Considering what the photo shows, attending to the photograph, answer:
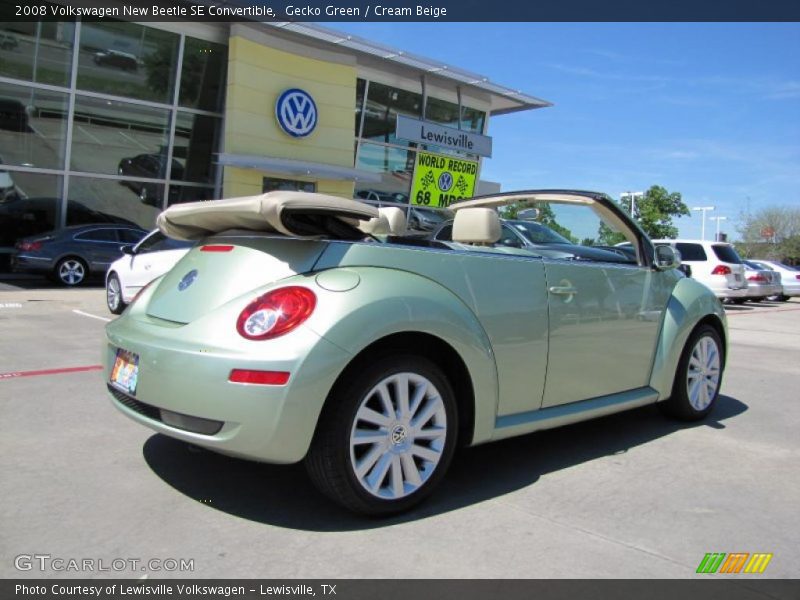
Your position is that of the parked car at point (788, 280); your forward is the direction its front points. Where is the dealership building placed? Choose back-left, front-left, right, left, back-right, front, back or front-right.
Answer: left

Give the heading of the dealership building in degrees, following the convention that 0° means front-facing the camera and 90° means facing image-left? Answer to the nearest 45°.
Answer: approximately 315°

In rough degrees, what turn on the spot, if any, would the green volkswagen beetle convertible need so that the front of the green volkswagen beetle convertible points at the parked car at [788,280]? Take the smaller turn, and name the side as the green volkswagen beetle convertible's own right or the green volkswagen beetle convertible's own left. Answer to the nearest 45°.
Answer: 0° — it already faces it

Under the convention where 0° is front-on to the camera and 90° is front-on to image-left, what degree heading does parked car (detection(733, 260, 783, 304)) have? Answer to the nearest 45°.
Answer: approximately 135°

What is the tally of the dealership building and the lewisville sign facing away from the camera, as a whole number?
0

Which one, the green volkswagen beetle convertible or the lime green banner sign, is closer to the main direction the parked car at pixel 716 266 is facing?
the lime green banner sign

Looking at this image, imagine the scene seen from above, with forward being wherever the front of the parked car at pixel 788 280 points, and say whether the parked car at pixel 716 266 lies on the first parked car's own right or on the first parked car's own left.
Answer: on the first parked car's own left

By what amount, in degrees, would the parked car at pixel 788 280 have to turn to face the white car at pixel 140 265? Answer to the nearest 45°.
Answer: approximately 90° to its left

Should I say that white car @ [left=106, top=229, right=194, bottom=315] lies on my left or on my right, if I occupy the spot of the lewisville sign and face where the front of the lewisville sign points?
on my right

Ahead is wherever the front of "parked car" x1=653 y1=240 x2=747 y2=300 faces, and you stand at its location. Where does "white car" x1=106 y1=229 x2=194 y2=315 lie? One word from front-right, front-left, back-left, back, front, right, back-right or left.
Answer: left

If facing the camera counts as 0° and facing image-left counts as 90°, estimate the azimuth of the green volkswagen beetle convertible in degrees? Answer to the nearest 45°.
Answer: approximately 225°

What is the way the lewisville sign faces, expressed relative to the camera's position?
facing the viewer and to the right of the viewer

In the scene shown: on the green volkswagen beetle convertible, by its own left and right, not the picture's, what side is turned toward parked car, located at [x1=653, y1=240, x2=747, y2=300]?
front

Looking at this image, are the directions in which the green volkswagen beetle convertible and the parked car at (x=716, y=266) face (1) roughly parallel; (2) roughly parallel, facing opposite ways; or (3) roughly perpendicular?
roughly perpendicular

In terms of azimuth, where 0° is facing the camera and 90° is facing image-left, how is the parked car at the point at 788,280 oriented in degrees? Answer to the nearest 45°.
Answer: approximately 135°

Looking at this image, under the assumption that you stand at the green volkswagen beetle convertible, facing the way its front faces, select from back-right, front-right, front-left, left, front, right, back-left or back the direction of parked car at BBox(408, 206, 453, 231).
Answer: front-left
